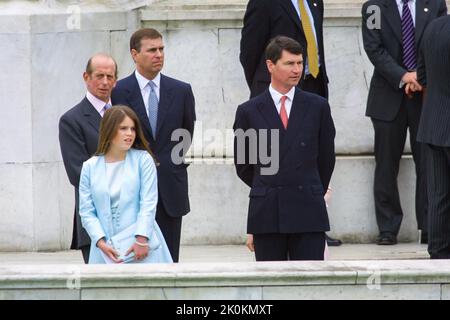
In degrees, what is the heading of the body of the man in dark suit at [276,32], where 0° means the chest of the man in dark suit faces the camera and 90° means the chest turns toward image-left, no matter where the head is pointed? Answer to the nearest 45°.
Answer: approximately 315°

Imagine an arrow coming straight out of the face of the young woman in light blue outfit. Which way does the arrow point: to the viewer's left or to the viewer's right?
to the viewer's right

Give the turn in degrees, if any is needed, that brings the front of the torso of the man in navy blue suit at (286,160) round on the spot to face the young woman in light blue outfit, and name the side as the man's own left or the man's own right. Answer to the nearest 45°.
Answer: approximately 90° to the man's own right

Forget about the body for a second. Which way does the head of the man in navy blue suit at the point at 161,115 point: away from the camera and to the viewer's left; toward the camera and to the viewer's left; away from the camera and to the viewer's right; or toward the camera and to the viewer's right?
toward the camera and to the viewer's right

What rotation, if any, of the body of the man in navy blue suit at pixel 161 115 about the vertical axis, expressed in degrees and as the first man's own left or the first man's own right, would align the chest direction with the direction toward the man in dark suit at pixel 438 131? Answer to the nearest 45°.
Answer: approximately 90° to the first man's own left

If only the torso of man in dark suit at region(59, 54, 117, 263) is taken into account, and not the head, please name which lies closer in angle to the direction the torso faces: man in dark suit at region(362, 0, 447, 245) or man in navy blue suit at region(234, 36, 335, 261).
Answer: the man in navy blue suit

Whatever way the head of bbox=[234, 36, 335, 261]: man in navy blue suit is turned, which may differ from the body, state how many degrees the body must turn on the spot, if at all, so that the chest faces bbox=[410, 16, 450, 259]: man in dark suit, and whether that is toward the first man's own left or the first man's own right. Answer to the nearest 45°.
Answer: approximately 135° to the first man's own left

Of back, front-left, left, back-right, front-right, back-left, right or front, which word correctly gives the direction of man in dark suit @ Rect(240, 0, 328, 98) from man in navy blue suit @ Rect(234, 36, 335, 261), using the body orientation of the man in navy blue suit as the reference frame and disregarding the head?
back
